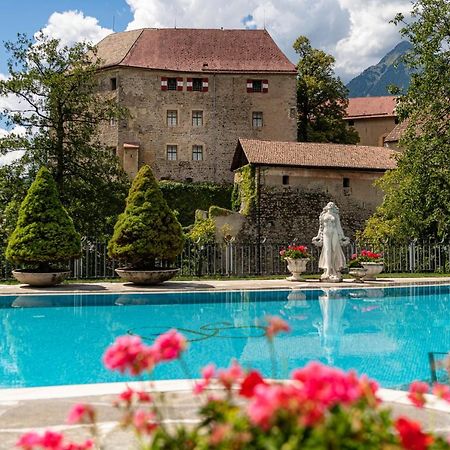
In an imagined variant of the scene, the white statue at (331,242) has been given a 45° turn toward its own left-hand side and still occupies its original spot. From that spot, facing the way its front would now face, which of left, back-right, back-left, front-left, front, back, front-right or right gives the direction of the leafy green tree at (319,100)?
back-left

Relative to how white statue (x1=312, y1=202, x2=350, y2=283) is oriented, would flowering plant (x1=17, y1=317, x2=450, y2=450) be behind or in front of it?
in front

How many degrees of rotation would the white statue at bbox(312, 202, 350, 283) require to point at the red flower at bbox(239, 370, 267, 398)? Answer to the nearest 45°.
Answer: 0° — it already faces it

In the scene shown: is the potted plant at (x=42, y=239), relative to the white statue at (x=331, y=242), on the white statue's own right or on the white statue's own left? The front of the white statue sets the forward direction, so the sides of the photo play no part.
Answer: on the white statue's own right

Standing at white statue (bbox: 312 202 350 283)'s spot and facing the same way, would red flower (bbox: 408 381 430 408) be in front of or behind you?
in front

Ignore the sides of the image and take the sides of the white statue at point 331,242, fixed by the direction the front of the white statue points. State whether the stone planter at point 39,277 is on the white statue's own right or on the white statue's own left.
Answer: on the white statue's own right

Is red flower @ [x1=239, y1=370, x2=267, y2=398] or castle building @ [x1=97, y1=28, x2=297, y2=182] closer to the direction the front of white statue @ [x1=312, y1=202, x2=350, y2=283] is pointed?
the red flower

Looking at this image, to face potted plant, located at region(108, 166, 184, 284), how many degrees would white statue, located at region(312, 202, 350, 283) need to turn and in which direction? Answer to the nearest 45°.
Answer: approximately 45° to its right

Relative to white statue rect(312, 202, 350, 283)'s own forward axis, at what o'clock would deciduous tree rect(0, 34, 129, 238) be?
The deciduous tree is roughly at 4 o'clock from the white statue.

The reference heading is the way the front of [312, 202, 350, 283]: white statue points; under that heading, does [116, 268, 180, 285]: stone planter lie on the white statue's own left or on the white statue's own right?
on the white statue's own right

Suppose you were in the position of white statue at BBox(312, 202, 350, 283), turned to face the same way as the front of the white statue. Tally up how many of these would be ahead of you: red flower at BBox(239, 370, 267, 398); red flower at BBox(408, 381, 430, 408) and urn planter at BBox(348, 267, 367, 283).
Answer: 2

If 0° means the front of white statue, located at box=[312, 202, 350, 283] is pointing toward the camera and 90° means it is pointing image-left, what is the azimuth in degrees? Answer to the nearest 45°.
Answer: approximately 0°
